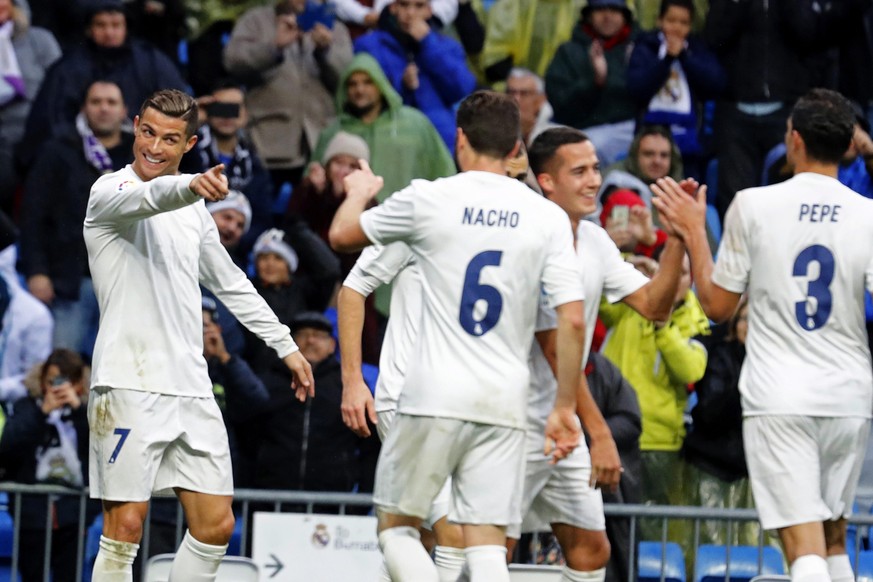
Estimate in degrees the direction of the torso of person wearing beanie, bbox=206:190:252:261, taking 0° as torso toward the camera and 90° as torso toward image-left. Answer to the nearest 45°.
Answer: approximately 0°

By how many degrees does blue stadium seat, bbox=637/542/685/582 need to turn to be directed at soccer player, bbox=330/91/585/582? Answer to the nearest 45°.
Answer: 0° — it already faces them

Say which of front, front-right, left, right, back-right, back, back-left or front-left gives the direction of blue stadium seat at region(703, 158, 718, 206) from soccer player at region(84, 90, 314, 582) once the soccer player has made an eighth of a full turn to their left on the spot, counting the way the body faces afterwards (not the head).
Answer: front-left

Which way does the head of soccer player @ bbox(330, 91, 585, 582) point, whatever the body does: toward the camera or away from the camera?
away from the camera

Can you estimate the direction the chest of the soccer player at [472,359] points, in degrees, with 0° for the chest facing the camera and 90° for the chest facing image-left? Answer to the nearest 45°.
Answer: approximately 180°
